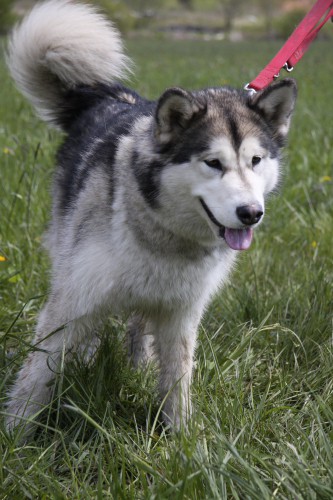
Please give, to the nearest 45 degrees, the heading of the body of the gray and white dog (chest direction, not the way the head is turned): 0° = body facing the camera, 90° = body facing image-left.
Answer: approximately 315°
